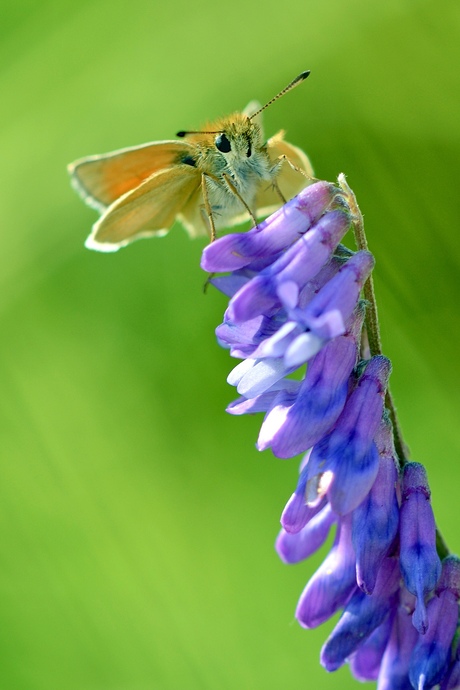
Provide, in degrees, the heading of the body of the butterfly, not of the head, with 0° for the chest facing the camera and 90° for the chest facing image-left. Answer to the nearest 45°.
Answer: approximately 315°

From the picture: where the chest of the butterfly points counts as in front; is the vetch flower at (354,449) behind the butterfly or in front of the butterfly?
in front
